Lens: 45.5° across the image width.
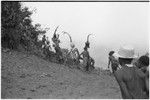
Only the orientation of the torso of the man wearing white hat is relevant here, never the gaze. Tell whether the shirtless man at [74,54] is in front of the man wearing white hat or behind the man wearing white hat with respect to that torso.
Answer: in front

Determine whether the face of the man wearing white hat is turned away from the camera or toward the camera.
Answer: away from the camera

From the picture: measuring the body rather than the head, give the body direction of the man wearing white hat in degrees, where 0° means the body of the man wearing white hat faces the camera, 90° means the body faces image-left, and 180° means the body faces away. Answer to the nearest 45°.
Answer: approximately 135°
